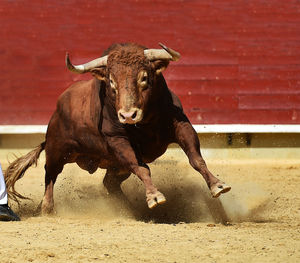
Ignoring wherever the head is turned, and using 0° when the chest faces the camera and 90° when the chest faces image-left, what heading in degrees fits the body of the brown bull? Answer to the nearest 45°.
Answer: approximately 315°
